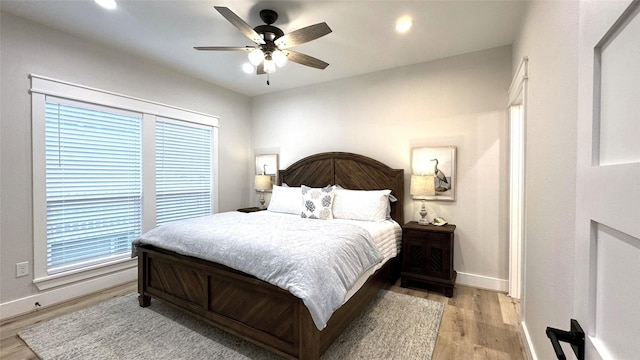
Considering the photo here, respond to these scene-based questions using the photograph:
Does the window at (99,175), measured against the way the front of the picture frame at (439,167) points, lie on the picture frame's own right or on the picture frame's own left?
on the picture frame's own right

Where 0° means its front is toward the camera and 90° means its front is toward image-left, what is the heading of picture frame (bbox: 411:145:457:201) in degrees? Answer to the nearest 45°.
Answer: approximately 0°

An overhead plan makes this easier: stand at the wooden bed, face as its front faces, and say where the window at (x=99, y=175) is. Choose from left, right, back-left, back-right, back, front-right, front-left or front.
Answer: right

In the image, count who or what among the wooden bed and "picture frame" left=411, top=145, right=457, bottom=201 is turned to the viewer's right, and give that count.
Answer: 0

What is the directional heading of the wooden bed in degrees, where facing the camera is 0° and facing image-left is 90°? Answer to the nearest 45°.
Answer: approximately 45°

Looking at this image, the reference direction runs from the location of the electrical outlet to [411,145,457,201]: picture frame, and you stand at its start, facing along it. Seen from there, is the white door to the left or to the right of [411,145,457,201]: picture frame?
right

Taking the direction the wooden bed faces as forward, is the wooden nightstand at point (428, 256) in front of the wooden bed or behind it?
behind

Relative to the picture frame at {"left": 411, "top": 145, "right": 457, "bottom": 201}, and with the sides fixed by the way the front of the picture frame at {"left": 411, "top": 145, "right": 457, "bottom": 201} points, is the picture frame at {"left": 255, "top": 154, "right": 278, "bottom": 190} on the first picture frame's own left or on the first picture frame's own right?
on the first picture frame's own right

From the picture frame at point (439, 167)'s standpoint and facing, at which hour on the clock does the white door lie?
The white door is roughly at 12 o'clock from the picture frame.

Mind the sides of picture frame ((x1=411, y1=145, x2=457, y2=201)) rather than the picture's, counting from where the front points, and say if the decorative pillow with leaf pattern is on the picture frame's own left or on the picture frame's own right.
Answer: on the picture frame's own right

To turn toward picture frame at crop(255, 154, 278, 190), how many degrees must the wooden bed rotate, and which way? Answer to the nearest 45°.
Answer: approximately 135° to its right
